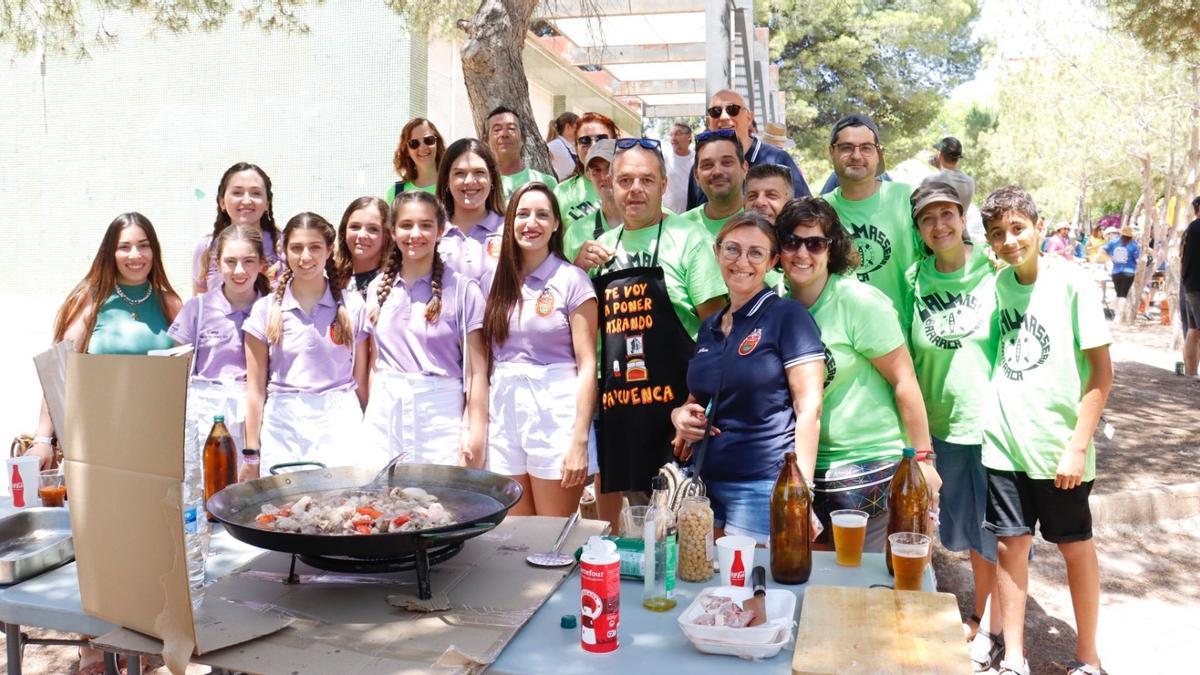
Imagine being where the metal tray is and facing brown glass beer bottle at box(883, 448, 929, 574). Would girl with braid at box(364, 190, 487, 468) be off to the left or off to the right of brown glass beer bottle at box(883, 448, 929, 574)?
left

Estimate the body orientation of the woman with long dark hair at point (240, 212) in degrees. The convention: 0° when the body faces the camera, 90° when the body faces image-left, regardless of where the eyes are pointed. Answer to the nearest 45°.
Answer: approximately 0°

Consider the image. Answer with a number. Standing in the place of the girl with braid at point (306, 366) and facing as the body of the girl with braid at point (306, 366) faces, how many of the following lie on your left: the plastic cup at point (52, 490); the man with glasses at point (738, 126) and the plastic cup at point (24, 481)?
1

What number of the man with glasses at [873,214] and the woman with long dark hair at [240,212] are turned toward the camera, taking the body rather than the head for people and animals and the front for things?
2

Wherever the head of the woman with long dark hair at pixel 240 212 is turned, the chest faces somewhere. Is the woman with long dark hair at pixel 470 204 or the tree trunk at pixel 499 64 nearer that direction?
the woman with long dark hair

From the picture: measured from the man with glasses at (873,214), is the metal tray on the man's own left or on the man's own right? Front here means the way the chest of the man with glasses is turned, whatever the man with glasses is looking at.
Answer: on the man's own right
